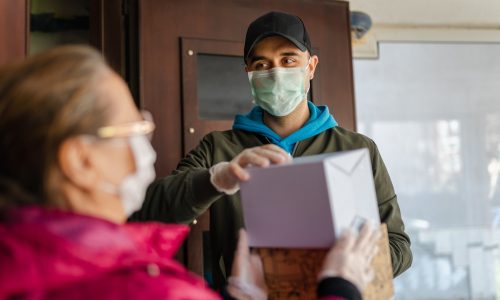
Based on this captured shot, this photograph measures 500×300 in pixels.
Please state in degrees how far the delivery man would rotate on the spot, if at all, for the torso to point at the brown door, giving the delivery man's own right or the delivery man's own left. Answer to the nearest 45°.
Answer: approximately 135° to the delivery man's own right

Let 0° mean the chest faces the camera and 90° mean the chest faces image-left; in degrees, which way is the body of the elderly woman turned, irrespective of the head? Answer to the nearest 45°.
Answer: approximately 225°

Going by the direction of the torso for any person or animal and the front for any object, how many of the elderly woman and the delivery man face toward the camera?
1

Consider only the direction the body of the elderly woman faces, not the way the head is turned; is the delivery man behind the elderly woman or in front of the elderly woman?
in front

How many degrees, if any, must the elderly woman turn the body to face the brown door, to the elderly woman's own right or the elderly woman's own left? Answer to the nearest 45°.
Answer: approximately 45° to the elderly woman's own left

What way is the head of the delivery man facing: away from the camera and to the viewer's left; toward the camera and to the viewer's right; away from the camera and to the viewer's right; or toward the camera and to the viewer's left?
toward the camera and to the viewer's left

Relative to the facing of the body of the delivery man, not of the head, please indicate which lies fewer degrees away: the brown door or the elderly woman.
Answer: the elderly woman
